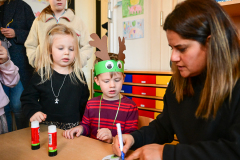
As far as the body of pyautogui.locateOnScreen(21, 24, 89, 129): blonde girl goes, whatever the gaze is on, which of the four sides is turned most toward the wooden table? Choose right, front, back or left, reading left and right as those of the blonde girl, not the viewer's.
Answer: front

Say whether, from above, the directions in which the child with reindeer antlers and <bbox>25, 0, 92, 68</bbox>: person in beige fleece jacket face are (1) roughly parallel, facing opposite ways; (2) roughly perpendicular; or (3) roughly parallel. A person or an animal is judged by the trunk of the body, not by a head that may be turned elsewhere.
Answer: roughly parallel

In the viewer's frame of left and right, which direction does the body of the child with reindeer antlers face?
facing the viewer

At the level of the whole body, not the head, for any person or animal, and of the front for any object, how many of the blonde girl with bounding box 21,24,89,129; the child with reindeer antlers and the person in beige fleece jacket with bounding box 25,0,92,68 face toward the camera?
3

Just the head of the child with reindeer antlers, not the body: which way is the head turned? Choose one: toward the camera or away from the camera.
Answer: toward the camera

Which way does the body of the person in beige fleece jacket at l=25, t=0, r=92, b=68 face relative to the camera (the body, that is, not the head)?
toward the camera

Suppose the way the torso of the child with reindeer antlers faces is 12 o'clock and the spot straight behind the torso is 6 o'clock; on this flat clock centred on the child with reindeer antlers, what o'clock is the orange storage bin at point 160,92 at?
The orange storage bin is roughly at 7 o'clock from the child with reindeer antlers.

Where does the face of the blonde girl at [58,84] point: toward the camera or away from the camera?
toward the camera

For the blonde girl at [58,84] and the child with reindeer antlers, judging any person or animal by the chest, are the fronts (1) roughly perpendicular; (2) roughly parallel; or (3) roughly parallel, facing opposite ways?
roughly parallel

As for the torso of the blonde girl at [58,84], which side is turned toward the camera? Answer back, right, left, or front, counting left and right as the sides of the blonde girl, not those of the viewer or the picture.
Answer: front
